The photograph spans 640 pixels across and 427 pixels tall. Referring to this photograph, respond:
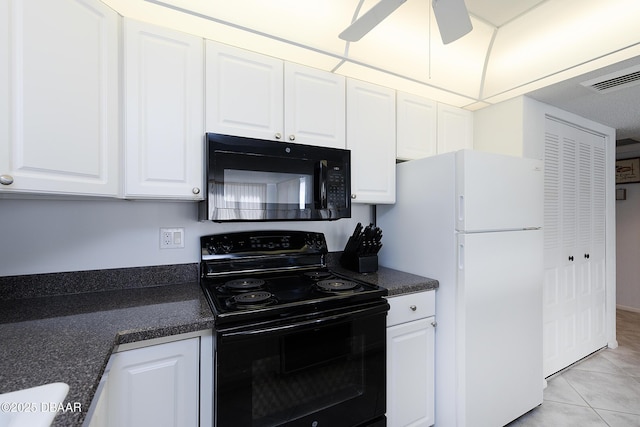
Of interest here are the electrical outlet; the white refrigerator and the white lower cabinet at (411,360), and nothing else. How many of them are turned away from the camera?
0

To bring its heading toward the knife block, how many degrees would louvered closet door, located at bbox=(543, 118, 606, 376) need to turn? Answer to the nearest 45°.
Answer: approximately 90° to its right

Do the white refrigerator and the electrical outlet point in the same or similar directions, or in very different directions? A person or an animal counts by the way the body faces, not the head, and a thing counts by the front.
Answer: same or similar directions

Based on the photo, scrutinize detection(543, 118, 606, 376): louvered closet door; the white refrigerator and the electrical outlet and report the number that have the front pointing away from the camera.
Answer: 0

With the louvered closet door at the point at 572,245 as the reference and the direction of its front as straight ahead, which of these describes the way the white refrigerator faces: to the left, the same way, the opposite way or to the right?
the same way

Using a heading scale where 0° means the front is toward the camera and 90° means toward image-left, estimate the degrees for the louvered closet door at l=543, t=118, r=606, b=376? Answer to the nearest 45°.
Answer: approximately 315°

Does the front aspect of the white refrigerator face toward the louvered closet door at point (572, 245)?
no

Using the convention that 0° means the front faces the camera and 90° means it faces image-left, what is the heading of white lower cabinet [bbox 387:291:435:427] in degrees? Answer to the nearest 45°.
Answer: approximately 315°

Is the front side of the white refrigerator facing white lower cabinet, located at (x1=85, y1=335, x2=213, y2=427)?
no

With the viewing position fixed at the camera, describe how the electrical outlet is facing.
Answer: facing the viewer

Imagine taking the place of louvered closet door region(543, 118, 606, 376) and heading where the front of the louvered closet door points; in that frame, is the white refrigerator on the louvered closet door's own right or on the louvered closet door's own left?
on the louvered closet door's own right

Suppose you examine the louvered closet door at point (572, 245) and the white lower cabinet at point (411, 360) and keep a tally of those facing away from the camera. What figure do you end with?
0

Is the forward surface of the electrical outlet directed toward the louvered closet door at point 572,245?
no

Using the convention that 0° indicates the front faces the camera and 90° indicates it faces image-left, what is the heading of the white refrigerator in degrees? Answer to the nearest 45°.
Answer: approximately 315°
